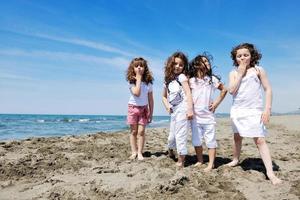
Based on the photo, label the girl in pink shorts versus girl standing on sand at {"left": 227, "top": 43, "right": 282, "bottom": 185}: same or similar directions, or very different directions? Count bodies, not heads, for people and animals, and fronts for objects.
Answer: same or similar directions

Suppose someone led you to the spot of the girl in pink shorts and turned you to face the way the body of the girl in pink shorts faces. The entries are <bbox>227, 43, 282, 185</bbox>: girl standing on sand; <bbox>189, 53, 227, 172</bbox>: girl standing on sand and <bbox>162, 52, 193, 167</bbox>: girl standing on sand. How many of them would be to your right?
0

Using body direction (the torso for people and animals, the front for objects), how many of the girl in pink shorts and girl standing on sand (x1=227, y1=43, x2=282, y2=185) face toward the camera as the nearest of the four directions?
2

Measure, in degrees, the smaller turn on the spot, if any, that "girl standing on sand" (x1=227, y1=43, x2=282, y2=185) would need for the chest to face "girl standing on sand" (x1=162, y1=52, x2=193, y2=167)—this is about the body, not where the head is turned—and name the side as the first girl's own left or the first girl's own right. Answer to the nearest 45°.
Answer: approximately 90° to the first girl's own right

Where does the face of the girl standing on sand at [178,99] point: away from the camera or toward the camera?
toward the camera

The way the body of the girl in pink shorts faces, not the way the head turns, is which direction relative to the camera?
toward the camera

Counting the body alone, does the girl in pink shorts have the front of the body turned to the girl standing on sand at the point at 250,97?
no

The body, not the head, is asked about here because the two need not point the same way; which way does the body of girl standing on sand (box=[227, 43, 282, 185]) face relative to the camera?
toward the camera

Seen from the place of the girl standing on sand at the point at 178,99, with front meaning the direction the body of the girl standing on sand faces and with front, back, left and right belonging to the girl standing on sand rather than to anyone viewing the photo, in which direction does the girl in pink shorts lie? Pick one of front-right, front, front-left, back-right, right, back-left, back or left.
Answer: right

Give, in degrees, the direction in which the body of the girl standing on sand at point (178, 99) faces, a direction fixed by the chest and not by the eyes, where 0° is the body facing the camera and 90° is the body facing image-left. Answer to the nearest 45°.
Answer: approximately 45°

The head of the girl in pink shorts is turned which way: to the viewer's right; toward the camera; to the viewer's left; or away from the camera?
toward the camera

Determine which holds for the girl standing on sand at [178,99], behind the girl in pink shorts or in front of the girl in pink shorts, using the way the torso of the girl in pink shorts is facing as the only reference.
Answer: in front

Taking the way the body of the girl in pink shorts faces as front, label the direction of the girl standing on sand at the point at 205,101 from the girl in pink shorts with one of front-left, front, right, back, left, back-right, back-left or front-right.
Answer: front-left

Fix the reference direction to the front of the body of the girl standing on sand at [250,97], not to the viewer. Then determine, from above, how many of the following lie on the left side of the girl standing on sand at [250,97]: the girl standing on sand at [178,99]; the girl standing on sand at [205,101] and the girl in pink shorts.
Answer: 0

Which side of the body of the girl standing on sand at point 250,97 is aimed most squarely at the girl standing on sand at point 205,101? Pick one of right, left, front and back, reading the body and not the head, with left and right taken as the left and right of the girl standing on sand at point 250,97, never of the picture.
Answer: right
